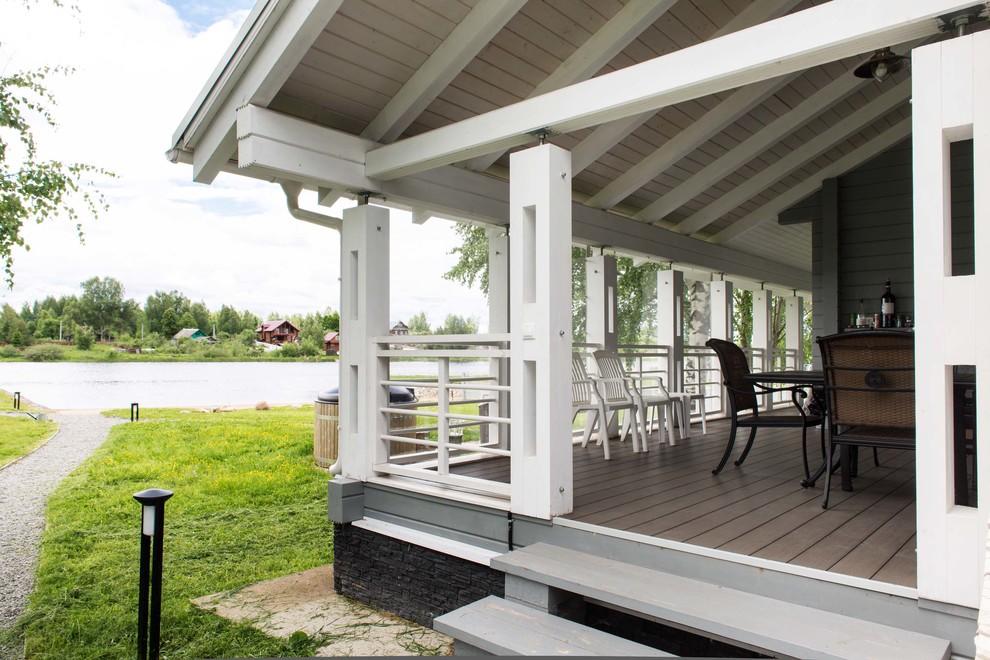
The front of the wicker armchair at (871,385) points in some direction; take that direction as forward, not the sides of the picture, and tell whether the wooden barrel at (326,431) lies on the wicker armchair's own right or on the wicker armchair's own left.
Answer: on the wicker armchair's own left

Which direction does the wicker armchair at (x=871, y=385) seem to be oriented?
away from the camera

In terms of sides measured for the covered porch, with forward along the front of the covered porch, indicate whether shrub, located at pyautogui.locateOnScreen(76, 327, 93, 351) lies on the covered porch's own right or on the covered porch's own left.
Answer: on the covered porch's own right

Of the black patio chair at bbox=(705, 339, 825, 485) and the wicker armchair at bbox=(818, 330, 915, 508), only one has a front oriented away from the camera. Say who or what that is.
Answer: the wicker armchair

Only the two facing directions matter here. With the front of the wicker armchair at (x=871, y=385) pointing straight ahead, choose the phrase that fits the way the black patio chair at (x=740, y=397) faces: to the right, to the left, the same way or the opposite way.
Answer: to the right

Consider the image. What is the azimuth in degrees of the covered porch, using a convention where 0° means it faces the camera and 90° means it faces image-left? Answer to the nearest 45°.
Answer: approximately 45°
